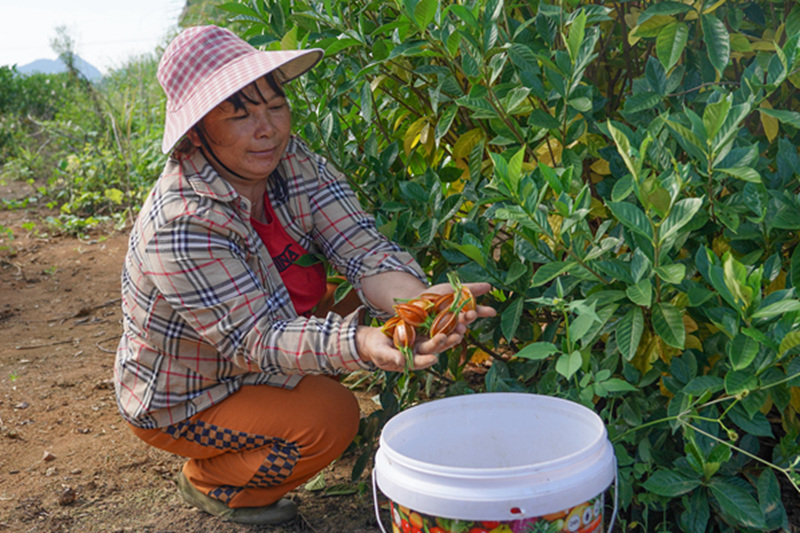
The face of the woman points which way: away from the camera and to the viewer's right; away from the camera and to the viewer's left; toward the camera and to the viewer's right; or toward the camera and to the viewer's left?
toward the camera and to the viewer's right

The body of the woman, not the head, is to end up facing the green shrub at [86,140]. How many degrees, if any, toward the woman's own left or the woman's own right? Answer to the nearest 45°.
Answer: approximately 135° to the woman's own left

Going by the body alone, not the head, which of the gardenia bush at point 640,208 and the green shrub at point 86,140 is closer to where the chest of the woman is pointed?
the gardenia bush

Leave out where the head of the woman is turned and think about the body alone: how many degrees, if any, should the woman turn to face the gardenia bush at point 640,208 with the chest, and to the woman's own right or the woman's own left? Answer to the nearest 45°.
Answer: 0° — they already face it

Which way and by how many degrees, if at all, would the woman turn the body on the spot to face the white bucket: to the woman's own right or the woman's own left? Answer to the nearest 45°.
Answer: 0° — they already face it

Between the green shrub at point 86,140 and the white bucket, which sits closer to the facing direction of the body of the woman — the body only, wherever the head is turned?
the white bucket

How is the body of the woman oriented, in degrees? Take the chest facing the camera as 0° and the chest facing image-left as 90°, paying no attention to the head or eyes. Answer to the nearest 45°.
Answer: approximately 315°
